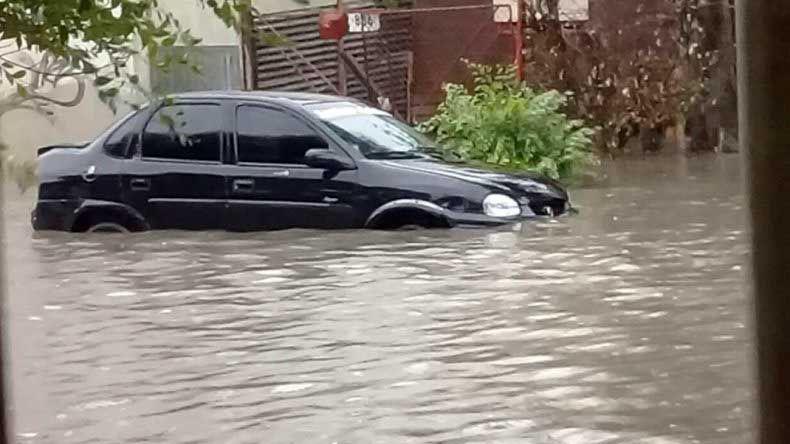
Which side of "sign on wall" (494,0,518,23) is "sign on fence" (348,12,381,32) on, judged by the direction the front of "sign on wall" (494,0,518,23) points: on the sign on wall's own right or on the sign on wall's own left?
on the sign on wall's own right

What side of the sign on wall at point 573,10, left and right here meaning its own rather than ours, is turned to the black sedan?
front

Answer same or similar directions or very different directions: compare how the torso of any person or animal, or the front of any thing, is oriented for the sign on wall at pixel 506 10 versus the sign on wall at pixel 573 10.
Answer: same or similar directions

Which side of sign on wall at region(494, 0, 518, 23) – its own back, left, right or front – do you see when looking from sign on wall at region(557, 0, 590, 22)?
left

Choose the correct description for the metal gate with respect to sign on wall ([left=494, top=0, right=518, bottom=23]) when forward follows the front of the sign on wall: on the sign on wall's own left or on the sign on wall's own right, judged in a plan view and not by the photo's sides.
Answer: on the sign on wall's own right

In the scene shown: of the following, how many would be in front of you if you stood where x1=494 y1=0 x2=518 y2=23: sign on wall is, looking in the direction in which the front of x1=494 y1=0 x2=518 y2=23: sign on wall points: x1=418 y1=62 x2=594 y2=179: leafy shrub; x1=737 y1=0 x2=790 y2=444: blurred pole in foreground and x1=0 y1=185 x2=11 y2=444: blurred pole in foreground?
3

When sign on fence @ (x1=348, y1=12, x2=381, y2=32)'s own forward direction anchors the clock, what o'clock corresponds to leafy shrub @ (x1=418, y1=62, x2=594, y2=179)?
The leafy shrub is roughly at 11 o'clock from the sign on fence.

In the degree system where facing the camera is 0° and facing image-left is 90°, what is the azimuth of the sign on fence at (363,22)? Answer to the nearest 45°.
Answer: approximately 0°

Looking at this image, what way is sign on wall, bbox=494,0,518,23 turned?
toward the camera

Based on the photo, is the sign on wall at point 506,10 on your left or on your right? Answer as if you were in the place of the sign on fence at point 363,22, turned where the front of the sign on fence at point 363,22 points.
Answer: on your left

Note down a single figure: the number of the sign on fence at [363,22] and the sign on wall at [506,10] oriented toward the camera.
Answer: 2

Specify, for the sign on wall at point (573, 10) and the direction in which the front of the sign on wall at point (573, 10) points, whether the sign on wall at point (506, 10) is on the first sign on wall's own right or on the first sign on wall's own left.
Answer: on the first sign on wall's own right

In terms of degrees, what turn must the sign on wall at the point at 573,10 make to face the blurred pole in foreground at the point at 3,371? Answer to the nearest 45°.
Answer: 0° — it already faces it

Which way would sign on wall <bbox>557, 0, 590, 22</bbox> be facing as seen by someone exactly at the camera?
facing the viewer

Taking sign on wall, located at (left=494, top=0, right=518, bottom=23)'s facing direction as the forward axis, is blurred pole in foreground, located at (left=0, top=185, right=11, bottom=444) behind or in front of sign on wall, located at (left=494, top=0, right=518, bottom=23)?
in front
